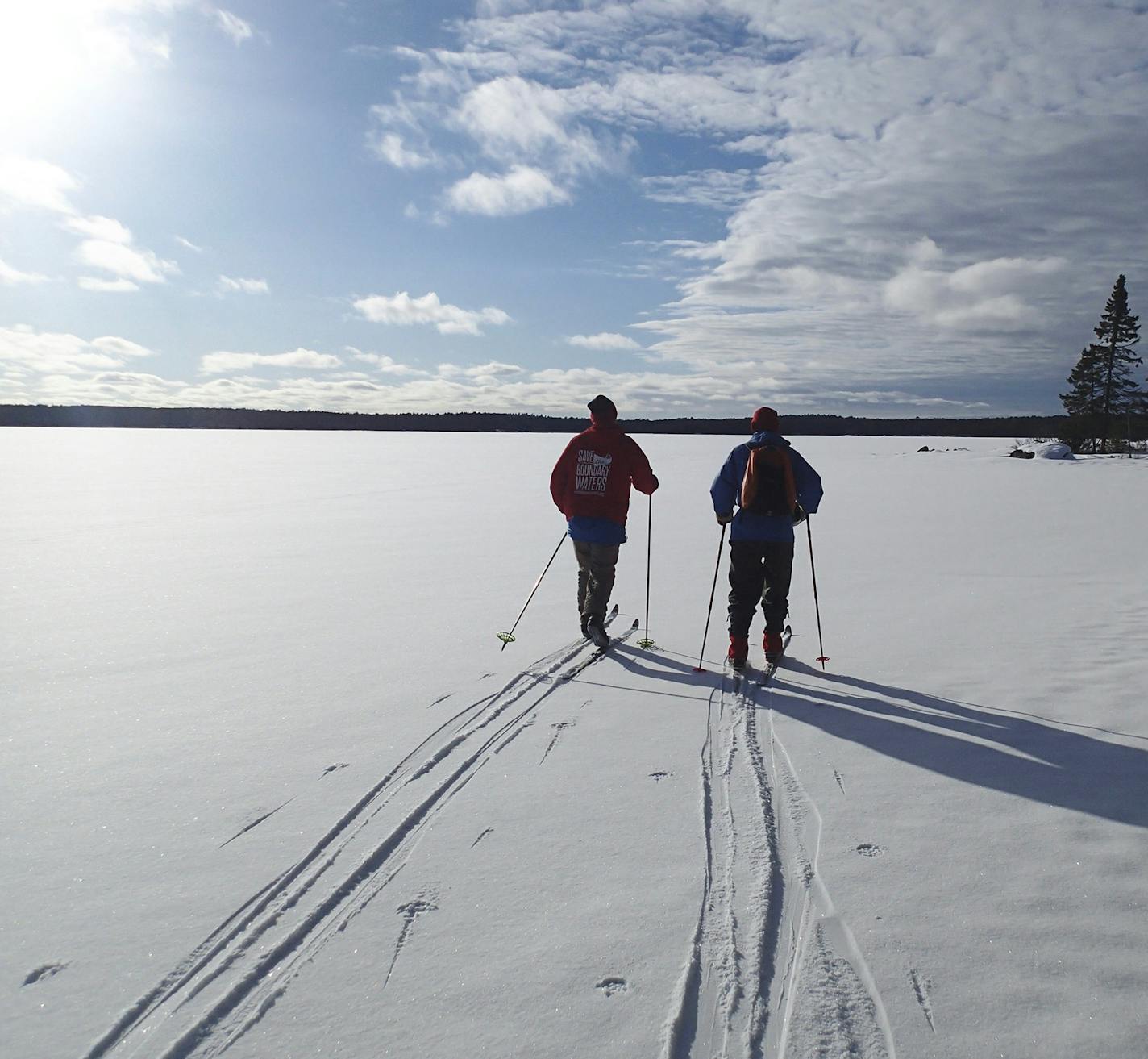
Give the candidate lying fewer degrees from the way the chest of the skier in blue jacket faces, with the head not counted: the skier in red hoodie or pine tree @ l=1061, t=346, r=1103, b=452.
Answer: the pine tree

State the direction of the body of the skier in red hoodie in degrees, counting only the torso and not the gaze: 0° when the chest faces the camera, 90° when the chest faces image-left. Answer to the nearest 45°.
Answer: approximately 180°

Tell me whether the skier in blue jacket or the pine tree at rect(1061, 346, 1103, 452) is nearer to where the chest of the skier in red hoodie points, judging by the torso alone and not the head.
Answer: the pine tree

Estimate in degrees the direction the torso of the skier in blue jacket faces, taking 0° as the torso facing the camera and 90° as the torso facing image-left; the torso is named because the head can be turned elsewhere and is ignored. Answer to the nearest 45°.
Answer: approximately 180°

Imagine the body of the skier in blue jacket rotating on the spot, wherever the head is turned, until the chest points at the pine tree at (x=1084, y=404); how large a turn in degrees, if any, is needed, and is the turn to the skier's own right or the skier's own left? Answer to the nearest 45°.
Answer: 0° — they already face it

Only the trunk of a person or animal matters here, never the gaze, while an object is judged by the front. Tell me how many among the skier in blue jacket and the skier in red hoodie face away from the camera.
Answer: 2

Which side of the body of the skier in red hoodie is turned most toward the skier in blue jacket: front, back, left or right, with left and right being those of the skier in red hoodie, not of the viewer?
right

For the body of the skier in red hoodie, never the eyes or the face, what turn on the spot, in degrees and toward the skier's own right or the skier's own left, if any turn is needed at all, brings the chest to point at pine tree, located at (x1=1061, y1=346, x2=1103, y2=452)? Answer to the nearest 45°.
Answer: approximately 45° to the skier's own right
